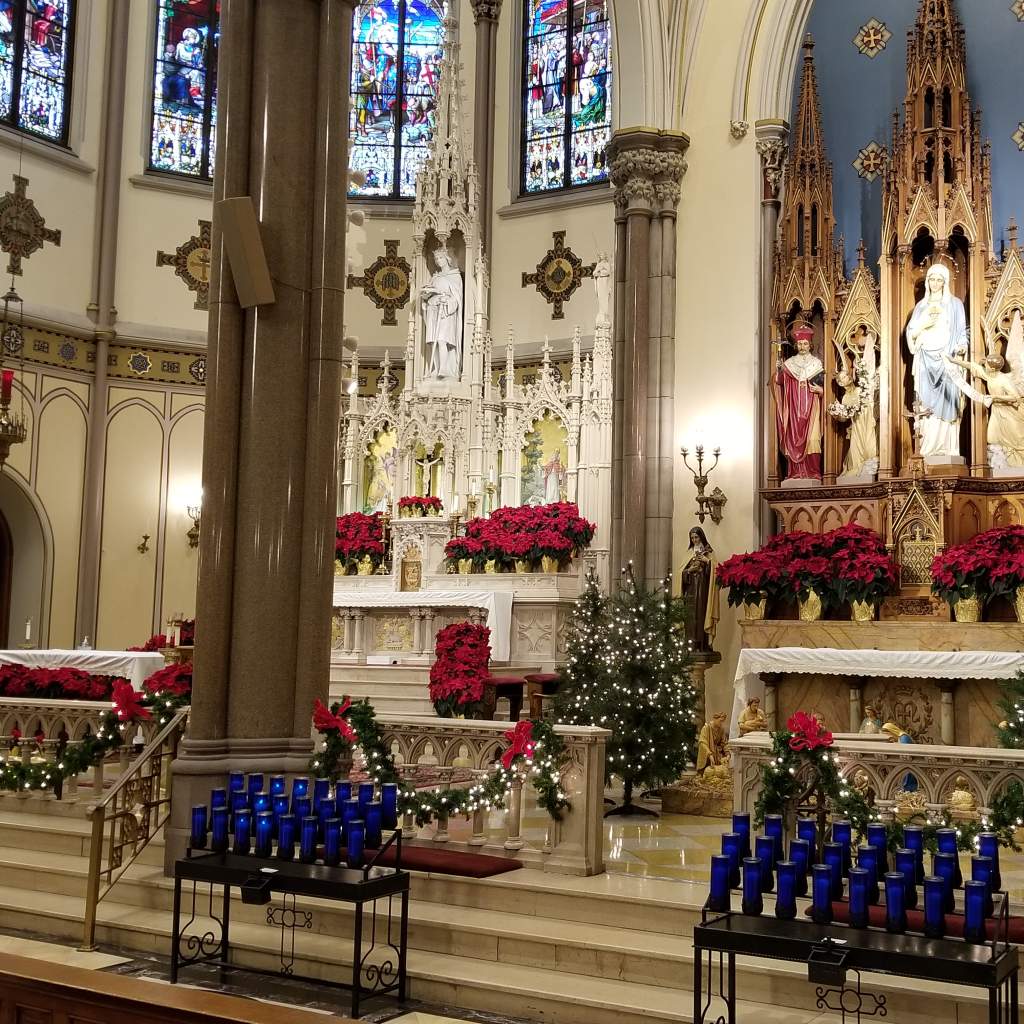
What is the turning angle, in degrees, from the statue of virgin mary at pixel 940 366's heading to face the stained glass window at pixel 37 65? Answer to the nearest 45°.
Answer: approximately 90° to its right

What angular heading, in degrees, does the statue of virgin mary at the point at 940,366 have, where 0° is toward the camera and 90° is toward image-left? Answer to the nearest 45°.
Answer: approximately 0°

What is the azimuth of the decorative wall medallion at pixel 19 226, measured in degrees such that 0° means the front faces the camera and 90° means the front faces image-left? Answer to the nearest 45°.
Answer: approximately 315°

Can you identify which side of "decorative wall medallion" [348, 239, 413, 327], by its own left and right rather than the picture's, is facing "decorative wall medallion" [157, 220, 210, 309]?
right

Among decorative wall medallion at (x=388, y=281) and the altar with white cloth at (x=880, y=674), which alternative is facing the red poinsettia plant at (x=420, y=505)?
the decorative wall medallion

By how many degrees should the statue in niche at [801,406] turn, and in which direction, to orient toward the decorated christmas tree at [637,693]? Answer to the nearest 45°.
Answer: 0° — it already faces it

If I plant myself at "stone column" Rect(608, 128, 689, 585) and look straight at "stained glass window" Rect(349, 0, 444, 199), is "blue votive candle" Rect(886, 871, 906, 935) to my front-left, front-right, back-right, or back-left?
back-left

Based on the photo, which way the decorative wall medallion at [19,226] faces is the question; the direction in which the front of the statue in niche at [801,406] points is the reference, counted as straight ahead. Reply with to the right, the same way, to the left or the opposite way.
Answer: to the left

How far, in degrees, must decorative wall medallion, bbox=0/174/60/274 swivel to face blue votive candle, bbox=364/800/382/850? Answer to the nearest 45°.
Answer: approximately 45° to its right

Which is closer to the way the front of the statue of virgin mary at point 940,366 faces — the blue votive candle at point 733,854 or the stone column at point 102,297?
the blue votive candle
